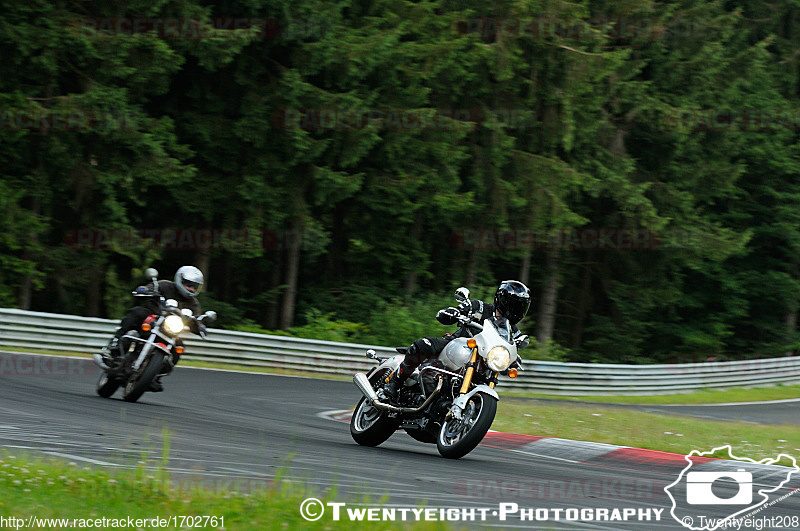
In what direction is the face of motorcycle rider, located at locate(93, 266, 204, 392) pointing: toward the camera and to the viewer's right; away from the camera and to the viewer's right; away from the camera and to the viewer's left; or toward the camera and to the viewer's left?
toward the camera and to the viewer's right

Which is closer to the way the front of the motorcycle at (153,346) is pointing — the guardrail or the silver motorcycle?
the silver motorcycle

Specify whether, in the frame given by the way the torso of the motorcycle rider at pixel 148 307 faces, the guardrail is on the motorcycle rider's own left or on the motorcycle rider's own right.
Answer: on the motorcycle rider's own left

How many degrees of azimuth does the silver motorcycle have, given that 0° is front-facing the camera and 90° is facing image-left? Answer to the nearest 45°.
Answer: approximately 315°

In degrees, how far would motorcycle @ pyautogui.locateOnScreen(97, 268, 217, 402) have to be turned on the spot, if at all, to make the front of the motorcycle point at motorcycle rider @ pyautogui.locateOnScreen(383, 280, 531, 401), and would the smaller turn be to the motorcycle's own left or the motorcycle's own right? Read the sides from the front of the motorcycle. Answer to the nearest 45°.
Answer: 0° — it already faces them

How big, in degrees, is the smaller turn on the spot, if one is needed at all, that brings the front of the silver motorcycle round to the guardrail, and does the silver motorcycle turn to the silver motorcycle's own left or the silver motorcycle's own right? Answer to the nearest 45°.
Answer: approximately 135° to the silver motorcycle's own left
